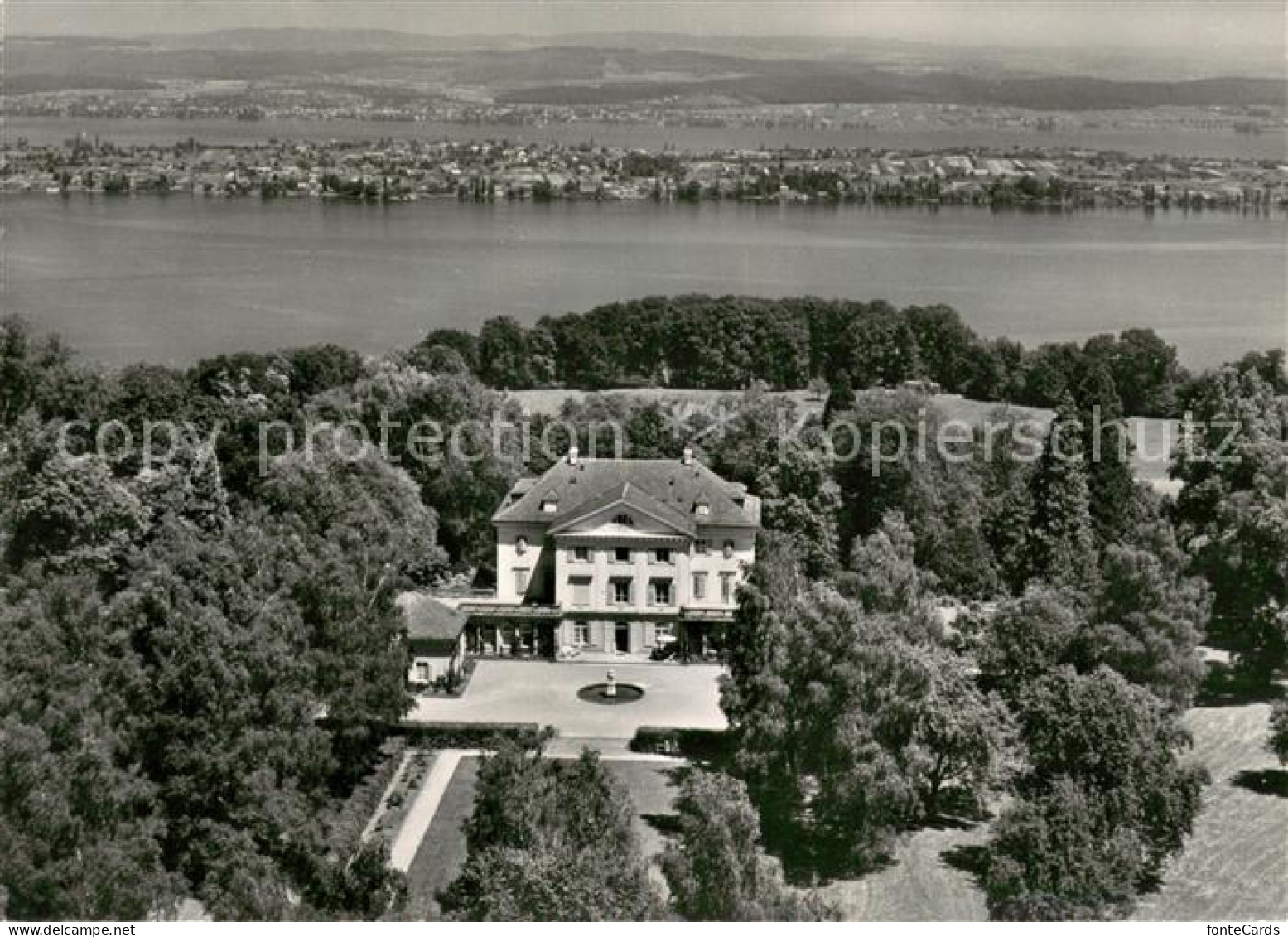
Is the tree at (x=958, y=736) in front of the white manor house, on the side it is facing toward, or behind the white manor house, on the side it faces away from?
in front

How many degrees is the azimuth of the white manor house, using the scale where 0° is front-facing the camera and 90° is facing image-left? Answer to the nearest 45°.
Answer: approximately 0°

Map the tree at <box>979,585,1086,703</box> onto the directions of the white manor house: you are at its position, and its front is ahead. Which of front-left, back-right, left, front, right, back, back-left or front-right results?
front-left

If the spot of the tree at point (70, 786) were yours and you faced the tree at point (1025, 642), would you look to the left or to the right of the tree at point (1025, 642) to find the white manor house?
left

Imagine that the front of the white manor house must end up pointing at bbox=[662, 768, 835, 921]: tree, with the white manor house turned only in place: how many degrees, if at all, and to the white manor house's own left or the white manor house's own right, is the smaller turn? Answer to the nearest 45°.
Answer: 0° — it already faces it

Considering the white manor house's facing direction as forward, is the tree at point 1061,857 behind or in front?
in front

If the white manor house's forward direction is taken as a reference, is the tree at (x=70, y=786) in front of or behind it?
in front

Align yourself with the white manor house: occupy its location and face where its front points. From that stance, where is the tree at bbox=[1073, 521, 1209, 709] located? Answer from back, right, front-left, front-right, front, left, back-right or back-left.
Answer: front-left
